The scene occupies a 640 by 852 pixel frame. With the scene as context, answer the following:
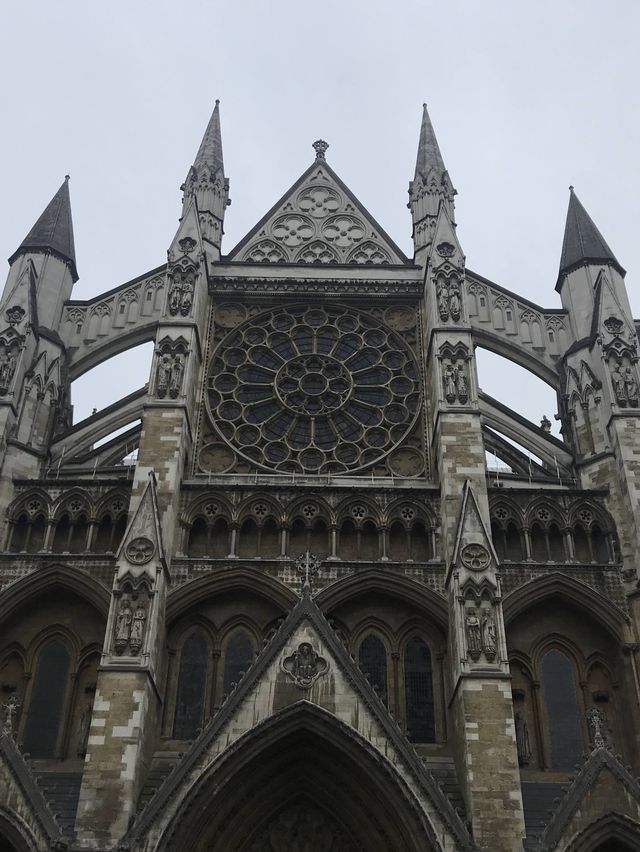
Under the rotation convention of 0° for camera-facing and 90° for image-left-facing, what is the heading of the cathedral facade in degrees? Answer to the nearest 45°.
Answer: approximately 0°
